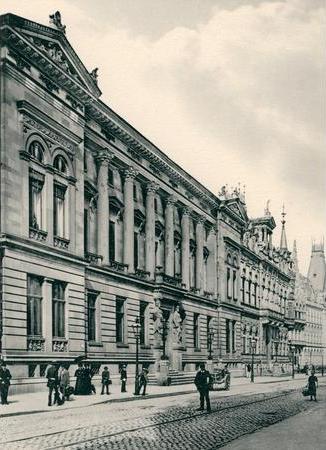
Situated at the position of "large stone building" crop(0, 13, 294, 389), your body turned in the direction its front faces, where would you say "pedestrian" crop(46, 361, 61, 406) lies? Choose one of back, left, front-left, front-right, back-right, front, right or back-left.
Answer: front-right

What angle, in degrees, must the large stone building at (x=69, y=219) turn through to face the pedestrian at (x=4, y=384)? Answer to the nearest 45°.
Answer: approximately 45° to its right

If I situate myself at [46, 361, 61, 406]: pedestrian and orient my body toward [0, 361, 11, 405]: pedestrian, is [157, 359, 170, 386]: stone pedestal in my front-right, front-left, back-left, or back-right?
back-right

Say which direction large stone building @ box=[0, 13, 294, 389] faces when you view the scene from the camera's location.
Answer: facing the viewer and to the right of the viewer
